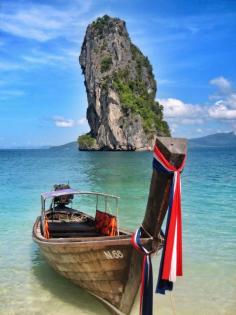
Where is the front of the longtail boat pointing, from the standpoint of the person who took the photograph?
facing the viewer and to the right of the viewer
